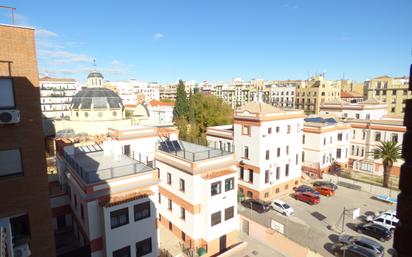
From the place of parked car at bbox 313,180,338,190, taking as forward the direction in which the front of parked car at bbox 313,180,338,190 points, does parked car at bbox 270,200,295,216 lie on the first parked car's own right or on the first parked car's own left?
on the first parked car's own right

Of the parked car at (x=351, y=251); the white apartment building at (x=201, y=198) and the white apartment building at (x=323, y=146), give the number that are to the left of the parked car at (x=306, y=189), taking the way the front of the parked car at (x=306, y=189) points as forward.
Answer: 1
